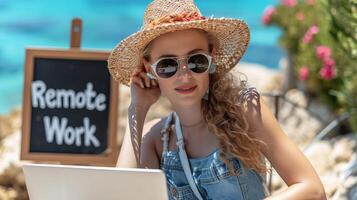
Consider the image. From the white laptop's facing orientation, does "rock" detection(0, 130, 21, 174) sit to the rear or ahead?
ahead

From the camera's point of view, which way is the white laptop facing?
away from the camera

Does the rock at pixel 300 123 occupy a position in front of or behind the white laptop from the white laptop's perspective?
in front

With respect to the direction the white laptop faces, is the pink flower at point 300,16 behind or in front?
in front
